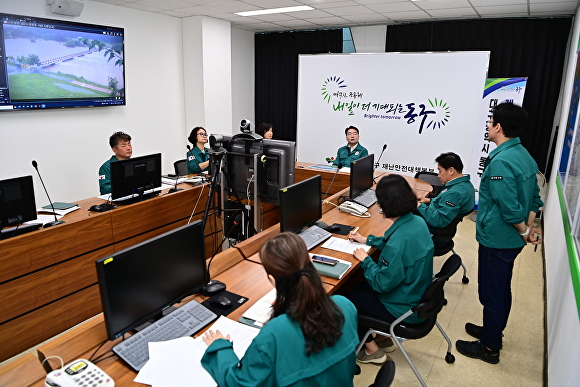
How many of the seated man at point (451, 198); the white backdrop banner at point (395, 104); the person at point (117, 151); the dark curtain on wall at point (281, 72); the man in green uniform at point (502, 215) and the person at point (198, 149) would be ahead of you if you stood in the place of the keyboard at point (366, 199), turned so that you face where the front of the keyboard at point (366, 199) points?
2

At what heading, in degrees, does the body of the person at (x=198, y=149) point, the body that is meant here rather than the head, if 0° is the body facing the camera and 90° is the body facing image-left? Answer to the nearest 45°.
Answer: approximately 315°

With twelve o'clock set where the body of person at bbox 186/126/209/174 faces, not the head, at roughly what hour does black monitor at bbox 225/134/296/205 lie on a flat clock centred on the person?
The black monitor is roughly at 1 o'clock from the person.

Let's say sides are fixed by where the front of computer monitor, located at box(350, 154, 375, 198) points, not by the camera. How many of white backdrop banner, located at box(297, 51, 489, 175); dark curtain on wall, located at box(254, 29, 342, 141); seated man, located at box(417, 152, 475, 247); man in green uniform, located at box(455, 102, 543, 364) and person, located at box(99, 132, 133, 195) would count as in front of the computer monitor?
2

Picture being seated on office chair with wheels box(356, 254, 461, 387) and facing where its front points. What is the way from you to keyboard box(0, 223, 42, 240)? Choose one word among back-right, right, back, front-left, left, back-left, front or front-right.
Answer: front-left

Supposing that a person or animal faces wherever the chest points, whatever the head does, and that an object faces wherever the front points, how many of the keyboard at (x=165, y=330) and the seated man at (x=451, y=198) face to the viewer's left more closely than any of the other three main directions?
1

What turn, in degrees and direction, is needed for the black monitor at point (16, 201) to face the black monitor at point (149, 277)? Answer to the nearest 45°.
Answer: approximately 135° to its left

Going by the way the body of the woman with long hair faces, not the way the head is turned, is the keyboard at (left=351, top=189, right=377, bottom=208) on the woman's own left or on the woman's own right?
on the woman's own right

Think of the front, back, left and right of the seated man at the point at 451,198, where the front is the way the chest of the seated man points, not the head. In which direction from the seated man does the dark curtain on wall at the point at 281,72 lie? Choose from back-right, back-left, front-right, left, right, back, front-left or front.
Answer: front-right

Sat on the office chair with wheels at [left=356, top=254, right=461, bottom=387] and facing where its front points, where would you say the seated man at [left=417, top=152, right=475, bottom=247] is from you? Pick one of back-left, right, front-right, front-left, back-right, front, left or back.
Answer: front-right

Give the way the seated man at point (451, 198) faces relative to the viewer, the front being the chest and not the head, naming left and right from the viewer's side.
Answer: facing to the left of the viewer

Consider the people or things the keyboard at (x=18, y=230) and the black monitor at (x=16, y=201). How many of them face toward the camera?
0

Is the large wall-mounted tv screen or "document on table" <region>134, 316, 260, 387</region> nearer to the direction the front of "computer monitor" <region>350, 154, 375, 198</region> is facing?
the document on table

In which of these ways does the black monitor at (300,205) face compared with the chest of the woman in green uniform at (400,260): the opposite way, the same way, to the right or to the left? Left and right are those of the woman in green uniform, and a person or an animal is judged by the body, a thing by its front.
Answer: the opposite way

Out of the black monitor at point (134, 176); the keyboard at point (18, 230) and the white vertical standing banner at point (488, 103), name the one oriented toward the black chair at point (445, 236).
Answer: the white vertical standing banner

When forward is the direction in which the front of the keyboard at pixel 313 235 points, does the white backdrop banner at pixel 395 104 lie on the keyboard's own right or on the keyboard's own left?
on the keyboard's own left

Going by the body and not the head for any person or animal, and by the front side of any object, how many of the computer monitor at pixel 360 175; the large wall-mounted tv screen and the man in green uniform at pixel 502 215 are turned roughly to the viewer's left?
1

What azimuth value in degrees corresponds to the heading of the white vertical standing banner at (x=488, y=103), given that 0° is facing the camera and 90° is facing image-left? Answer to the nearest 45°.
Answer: approximately 0°
